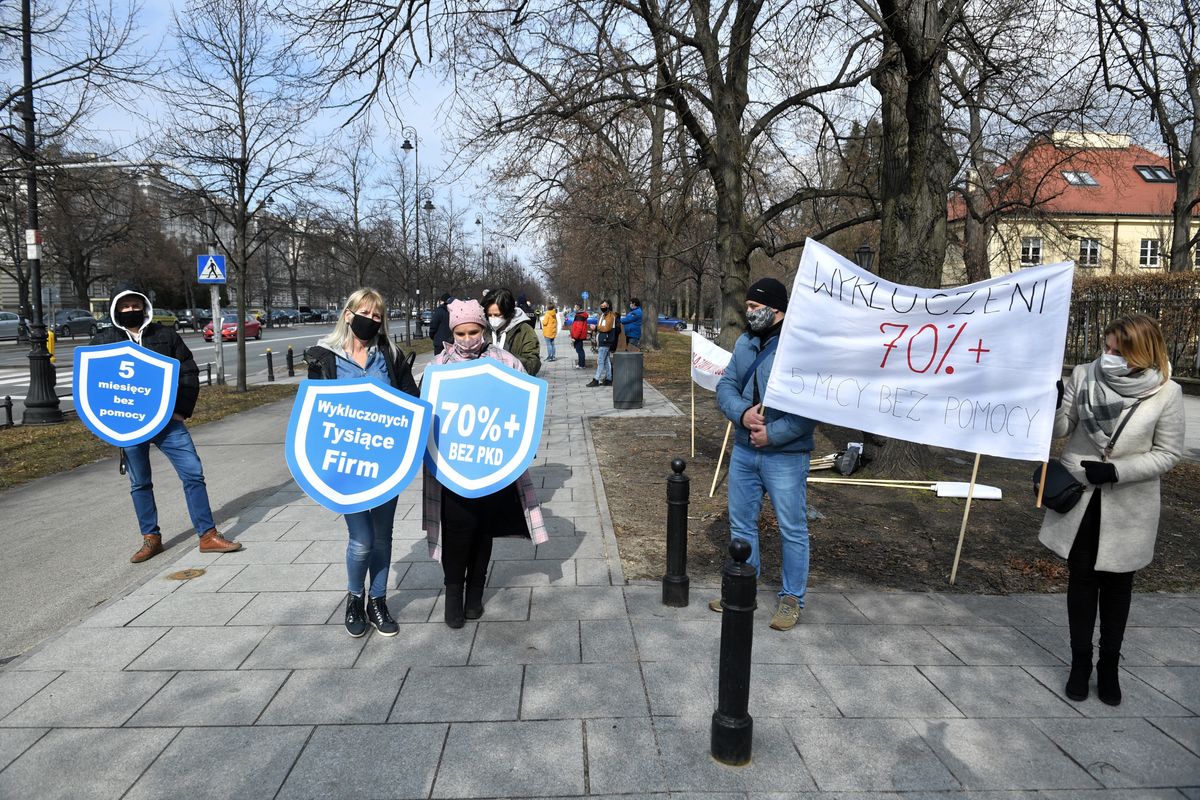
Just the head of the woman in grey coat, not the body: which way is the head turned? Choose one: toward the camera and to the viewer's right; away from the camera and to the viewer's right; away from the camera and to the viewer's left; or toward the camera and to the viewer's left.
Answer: toward the camera and to the viewer's left

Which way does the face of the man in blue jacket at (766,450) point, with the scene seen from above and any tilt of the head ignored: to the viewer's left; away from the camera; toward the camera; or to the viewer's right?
to the viewer's left

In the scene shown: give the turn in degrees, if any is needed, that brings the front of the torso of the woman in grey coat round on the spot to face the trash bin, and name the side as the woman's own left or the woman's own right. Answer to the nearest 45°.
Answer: approximately 90° to the woman's own right

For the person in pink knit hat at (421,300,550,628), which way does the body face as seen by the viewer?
toward the camera

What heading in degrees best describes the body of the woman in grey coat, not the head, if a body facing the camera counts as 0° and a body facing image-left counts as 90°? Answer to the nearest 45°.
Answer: approximately 45°

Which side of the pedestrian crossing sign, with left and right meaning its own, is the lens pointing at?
front

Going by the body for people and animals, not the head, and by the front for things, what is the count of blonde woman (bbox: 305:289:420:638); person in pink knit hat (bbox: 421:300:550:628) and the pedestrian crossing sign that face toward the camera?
3

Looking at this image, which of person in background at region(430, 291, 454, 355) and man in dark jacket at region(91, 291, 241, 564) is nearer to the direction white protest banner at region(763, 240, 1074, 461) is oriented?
the man in dark jacket

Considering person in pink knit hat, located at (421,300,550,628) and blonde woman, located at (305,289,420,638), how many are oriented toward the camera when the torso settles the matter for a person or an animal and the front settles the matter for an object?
2

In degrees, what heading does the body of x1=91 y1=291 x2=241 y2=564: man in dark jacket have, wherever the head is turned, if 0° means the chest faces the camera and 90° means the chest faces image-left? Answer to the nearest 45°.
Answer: approximately 0°

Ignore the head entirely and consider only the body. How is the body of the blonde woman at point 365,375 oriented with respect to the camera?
toward the camera

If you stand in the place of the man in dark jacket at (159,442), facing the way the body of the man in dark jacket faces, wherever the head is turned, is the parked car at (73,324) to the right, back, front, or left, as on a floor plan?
back

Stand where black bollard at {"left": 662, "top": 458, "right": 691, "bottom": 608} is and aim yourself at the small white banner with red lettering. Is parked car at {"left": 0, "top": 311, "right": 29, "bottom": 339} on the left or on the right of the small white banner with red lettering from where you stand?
left
